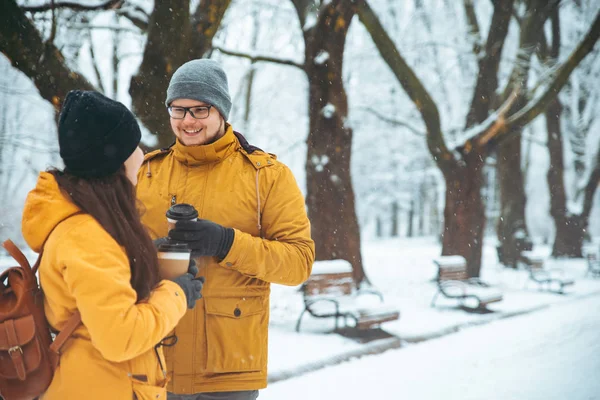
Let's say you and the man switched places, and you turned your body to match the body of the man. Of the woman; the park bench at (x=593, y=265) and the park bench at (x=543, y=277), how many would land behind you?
2

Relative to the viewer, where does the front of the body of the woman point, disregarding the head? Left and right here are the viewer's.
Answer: facing away from the viewer and to the right of the viewer

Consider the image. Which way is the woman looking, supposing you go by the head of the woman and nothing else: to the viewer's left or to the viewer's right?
to the viewer's right

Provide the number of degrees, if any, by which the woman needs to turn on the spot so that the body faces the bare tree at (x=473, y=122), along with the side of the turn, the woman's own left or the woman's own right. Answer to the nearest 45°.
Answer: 0° — they already face it

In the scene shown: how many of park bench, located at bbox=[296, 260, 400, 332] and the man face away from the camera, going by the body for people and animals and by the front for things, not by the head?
0

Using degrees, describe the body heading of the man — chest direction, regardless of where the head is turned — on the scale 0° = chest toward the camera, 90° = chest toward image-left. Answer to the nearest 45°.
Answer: approximately 45°

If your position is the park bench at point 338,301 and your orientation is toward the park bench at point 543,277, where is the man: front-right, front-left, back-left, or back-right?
back-right

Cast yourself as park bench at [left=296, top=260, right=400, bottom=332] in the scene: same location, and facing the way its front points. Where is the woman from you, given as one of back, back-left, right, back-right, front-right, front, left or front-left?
front-right

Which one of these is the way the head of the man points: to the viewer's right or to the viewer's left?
to the viewer's left
